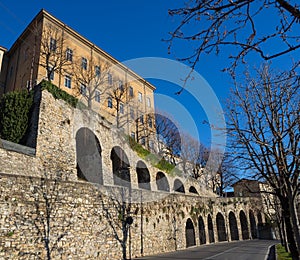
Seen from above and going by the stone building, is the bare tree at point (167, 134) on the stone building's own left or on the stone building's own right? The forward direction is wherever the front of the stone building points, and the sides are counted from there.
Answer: on the stone building's own left

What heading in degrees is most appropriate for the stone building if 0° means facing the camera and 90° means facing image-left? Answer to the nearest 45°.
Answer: approximately 315°
